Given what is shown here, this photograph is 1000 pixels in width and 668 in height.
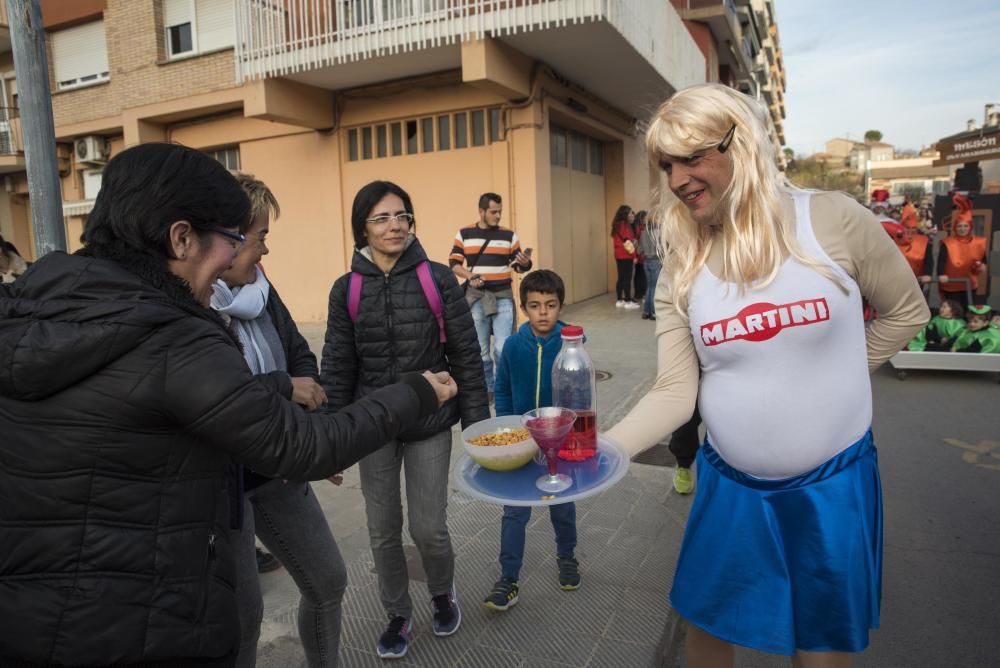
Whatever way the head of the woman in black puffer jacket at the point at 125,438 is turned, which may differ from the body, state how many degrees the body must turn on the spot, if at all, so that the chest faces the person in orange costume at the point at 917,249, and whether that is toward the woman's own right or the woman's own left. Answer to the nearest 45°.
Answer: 0° — they already face them

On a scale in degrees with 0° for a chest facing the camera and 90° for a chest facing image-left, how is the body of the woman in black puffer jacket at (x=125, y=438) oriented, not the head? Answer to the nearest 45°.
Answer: approximately 225°

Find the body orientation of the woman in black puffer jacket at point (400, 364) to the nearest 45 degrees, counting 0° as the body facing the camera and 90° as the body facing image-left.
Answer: approximately 0°

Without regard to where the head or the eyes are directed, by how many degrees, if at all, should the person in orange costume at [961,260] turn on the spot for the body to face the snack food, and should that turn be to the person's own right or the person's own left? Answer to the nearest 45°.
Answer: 0° — they already face it

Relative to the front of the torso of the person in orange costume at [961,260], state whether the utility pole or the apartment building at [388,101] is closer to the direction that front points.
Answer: the utility pole

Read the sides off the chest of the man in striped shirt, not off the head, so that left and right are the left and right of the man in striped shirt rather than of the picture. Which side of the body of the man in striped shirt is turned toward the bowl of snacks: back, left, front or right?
front

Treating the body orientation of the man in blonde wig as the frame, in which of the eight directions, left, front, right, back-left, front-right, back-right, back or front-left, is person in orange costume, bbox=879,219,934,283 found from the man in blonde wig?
back-right
